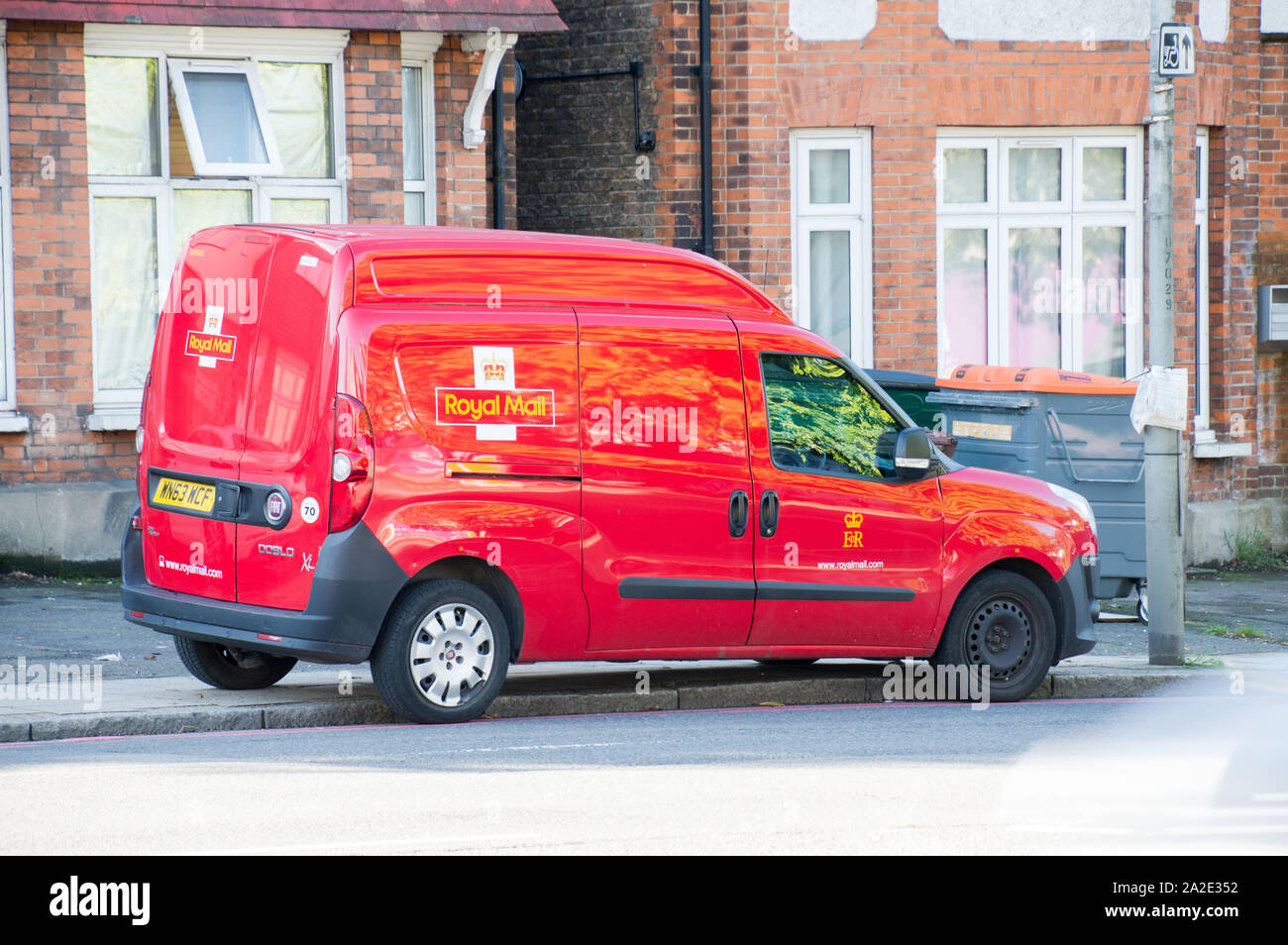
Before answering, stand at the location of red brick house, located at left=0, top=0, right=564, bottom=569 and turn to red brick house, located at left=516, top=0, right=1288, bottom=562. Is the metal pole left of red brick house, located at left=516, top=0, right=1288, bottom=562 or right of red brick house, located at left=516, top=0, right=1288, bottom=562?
right

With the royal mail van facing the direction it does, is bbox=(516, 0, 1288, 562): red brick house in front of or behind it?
in front

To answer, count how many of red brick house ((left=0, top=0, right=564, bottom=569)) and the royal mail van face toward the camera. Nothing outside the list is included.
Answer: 1

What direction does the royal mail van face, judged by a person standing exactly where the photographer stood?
facing away from the viewer and to the right of the viewer

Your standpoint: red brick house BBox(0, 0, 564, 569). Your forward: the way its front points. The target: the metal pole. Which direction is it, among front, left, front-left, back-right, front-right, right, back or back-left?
front-left

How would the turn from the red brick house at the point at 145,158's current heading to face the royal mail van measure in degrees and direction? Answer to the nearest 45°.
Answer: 0° — it already faces it

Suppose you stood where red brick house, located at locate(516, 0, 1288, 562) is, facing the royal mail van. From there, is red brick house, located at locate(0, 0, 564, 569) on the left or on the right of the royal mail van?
right

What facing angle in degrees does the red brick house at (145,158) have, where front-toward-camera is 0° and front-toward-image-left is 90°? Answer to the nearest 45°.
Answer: approximately 0°

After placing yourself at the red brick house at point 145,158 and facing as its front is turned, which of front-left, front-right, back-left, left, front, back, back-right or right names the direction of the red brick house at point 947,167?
left

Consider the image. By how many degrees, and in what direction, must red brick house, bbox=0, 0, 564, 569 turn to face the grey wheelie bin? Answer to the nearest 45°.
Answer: approximately 45° to its left

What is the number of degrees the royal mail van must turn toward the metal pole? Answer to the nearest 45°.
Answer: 0° — it already faces it
